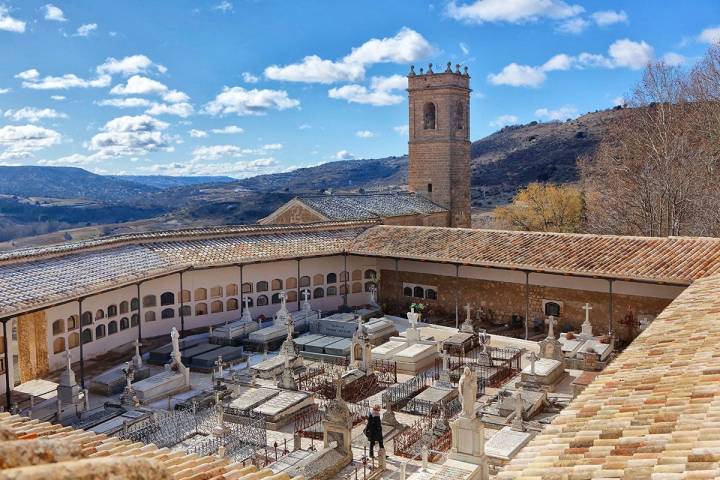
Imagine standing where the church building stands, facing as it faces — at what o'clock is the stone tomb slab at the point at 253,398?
The stone tomb slab is roughly at 11 o'clock from the church building.

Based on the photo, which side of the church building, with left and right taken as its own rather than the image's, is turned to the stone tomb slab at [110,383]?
front

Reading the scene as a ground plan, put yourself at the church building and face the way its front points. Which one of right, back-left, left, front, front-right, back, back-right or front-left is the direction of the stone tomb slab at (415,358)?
front-left

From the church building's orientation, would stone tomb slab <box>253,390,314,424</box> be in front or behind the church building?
in front

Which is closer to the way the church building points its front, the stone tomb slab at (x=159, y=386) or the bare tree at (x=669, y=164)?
the stone tomb slab

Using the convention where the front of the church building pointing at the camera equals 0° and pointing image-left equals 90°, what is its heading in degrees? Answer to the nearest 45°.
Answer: approximately 45°

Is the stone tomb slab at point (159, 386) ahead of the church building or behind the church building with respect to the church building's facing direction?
ahead

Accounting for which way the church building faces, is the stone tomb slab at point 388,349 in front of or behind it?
in front

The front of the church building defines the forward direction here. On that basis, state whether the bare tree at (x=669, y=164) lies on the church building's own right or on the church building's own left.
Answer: on the church building's own left
